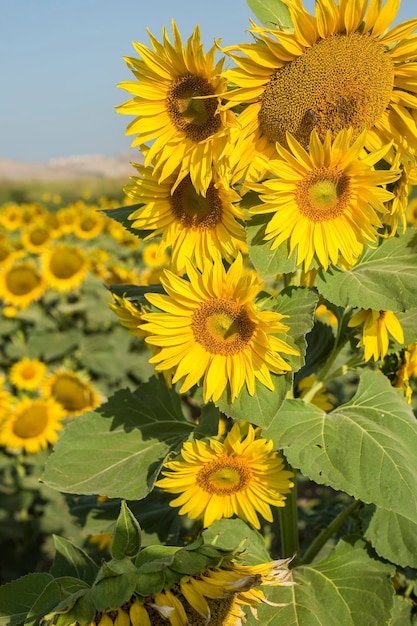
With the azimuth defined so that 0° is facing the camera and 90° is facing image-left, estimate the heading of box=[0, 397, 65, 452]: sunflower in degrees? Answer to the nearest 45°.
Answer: approximately 0°

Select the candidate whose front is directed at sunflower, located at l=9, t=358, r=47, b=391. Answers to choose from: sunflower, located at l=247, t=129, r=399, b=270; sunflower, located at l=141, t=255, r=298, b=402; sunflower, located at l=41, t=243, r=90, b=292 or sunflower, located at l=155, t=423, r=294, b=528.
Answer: sunflower, located at l=41, t=243, r=90, b=292

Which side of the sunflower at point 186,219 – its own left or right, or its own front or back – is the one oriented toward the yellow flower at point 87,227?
back

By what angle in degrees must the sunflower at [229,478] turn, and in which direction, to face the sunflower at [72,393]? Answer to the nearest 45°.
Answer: approximately 135° to its right

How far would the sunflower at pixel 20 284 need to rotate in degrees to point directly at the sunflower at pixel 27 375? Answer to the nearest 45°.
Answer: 0° — it already faces it

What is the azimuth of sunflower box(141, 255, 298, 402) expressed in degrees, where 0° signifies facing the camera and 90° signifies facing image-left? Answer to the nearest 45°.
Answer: approximately 0°
